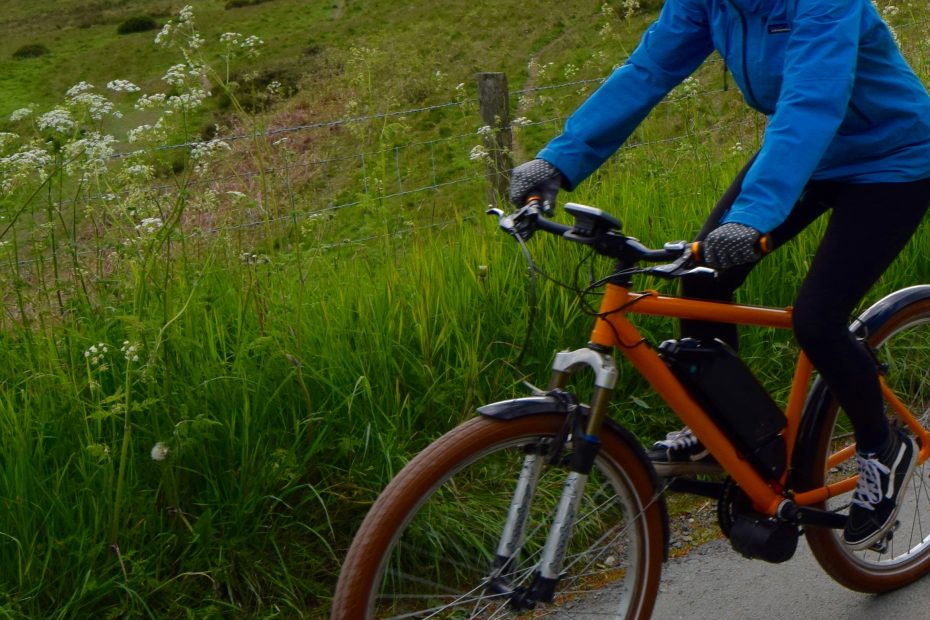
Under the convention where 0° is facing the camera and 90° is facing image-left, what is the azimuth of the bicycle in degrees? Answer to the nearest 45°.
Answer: approximately 45°

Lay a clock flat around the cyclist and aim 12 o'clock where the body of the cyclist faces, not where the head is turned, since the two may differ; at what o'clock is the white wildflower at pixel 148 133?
The white wildflower is roughly at 2 o'clock from the cyclist.

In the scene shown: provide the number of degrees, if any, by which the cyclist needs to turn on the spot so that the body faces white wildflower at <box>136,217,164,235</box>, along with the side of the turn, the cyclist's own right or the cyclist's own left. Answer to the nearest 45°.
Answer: approximately 45° to the cyclist's own right

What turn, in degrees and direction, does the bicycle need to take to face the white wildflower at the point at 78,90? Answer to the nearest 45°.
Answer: approximately 90° to its right

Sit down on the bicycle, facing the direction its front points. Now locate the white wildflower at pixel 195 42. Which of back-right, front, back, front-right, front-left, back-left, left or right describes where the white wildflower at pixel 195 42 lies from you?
right

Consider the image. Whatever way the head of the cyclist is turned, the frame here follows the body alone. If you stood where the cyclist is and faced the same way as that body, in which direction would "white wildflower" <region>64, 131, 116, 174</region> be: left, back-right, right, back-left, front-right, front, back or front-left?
front-right

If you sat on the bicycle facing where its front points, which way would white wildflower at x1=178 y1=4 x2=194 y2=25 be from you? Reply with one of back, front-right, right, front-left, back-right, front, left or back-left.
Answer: right

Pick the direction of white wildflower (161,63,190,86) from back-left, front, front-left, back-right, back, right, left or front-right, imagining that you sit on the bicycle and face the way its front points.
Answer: right

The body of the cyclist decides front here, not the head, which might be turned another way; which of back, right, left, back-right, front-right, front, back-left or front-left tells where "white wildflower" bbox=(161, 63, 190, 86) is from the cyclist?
front-right

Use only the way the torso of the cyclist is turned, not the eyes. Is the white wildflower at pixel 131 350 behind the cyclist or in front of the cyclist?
in front

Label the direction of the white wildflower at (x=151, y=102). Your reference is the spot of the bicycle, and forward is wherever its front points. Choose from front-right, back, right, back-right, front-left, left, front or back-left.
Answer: right
